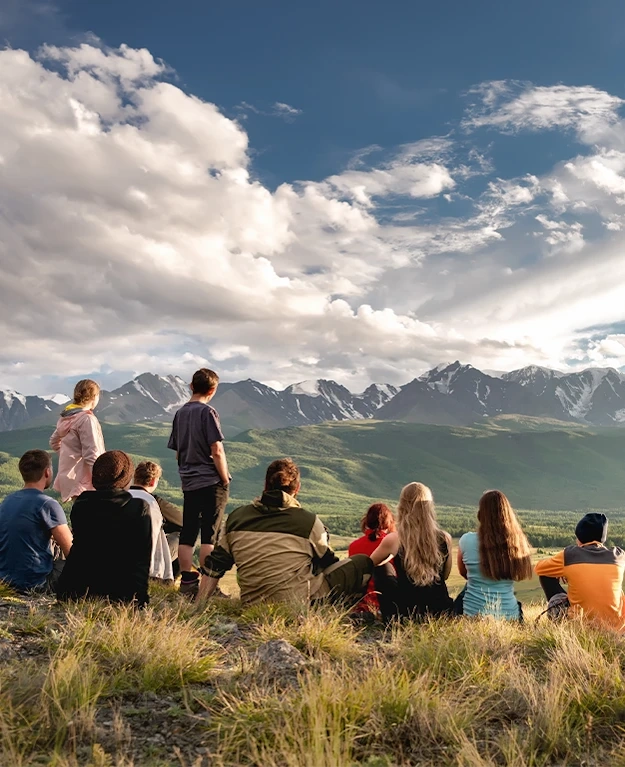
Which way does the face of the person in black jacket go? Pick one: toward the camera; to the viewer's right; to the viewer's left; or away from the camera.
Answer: away from the camera

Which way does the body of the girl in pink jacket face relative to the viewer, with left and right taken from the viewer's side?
facing away from the viewer and to the right of the viewer

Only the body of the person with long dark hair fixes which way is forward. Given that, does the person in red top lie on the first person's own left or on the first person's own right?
on the first person's own left

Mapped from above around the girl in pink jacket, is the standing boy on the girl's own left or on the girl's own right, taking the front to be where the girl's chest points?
on the girl's own right

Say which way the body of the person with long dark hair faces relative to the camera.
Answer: away from the camera

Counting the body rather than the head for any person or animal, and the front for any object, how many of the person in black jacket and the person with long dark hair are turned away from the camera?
2

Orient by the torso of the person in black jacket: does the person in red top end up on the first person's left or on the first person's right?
on the first person's right

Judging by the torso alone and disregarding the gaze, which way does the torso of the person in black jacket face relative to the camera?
away from the camera
